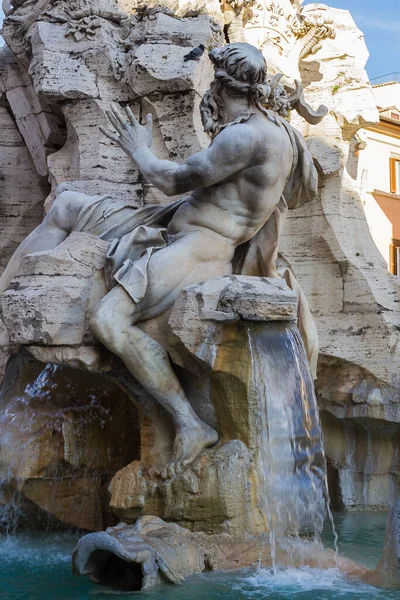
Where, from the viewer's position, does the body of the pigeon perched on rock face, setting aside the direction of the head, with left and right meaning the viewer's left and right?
facing to the right of the viewer

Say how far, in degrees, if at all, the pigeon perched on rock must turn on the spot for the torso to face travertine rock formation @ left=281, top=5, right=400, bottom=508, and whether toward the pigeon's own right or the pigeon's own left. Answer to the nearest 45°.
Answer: approximately 45° to the pigeon's own left

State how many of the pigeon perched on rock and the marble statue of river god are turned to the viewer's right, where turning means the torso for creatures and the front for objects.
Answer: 1

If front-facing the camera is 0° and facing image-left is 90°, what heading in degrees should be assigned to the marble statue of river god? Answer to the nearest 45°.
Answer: approximately 90°
